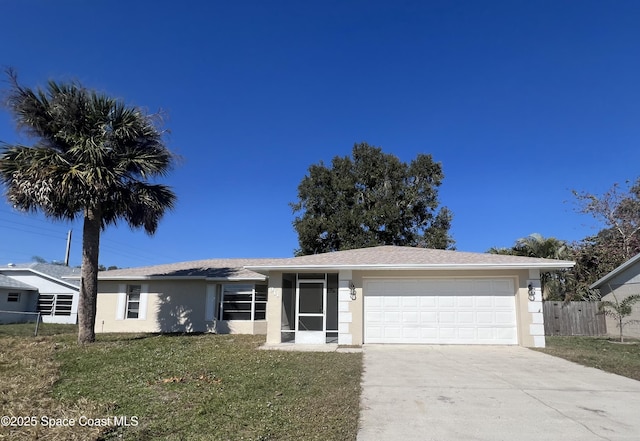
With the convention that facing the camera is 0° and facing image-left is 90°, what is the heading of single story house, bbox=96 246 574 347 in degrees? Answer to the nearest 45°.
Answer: approximately 0°

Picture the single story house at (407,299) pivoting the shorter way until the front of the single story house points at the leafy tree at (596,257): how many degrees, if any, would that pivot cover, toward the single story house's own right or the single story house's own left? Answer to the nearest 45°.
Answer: approximately 135° to the single story house's own left

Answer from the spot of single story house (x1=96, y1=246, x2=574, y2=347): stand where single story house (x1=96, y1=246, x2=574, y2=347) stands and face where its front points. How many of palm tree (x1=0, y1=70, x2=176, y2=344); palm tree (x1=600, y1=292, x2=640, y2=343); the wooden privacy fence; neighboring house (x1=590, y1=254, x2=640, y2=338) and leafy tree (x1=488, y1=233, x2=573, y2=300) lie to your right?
1

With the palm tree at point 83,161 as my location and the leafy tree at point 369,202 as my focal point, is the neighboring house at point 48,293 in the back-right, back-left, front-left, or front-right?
front-left

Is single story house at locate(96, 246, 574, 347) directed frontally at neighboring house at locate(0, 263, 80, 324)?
no

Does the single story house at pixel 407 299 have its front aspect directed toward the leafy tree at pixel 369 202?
no

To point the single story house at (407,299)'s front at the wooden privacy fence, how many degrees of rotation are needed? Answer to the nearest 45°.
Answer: approximately 135° to its left

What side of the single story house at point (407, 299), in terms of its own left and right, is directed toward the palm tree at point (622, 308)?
left

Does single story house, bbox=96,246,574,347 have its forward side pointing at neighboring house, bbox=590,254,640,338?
no

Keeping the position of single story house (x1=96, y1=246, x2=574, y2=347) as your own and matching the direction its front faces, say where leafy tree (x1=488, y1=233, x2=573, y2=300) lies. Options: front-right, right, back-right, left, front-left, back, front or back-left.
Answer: back-left

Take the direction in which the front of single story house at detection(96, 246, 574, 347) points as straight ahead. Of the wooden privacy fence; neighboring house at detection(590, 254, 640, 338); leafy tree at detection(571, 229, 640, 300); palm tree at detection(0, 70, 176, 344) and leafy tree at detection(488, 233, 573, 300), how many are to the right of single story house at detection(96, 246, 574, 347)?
1

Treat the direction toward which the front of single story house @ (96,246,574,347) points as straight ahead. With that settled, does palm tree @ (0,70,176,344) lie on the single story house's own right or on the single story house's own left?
on the single story house's own right

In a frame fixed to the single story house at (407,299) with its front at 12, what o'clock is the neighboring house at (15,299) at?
The neighboring house is roughly at 4 o'clock from the single story house.
